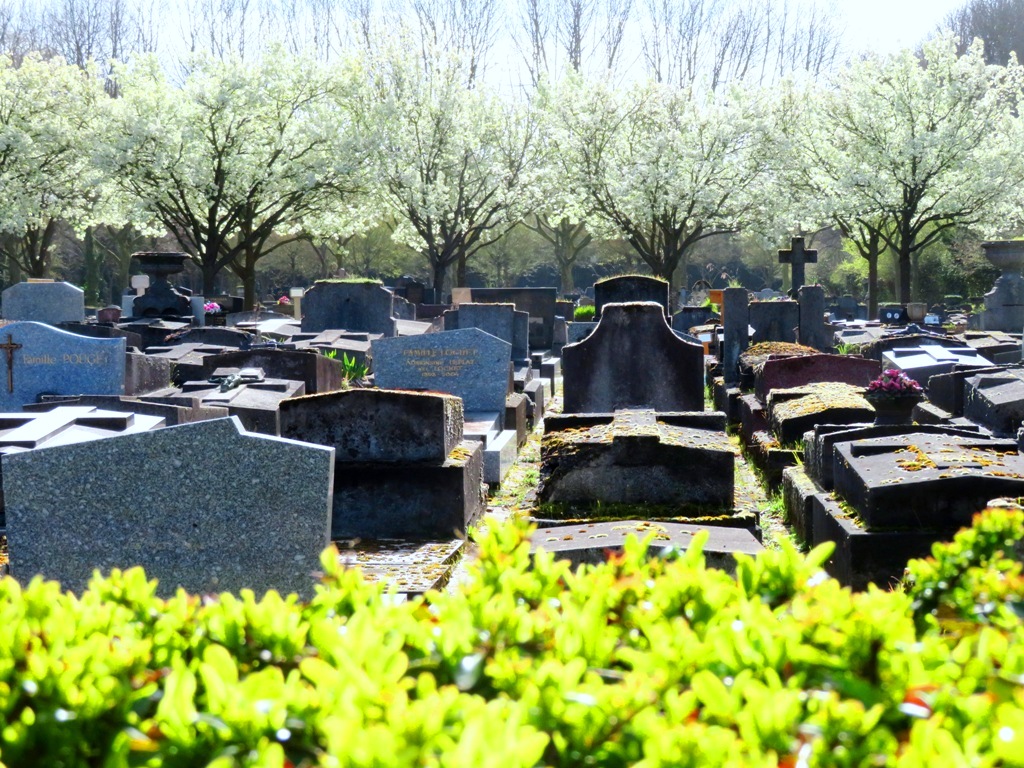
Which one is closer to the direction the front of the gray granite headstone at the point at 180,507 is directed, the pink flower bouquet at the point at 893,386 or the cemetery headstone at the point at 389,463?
the cemetery headstone

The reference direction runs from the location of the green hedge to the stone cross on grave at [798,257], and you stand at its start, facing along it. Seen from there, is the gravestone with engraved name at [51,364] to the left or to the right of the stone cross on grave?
left
